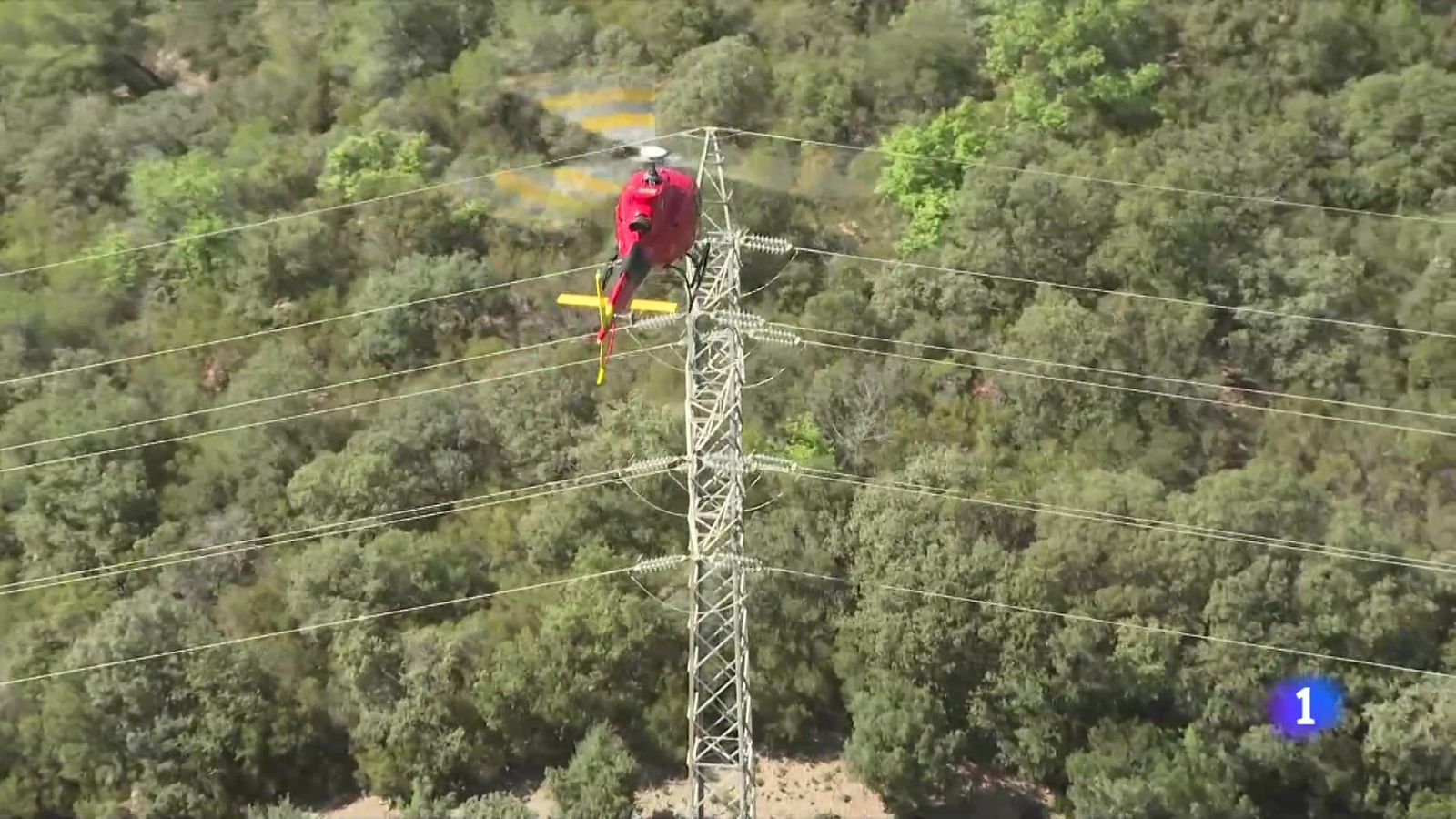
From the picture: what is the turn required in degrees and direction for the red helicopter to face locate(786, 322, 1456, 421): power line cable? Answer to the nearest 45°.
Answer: approximately 45° to its right

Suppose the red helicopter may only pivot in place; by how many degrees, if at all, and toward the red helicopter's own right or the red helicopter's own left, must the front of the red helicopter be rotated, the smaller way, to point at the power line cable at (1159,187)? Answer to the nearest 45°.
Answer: approximately 45° to the red helicopter's own right

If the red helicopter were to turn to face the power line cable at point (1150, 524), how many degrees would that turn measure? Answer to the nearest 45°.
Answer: approximately 45° to its right

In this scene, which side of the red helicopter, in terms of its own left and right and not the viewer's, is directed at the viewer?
back
